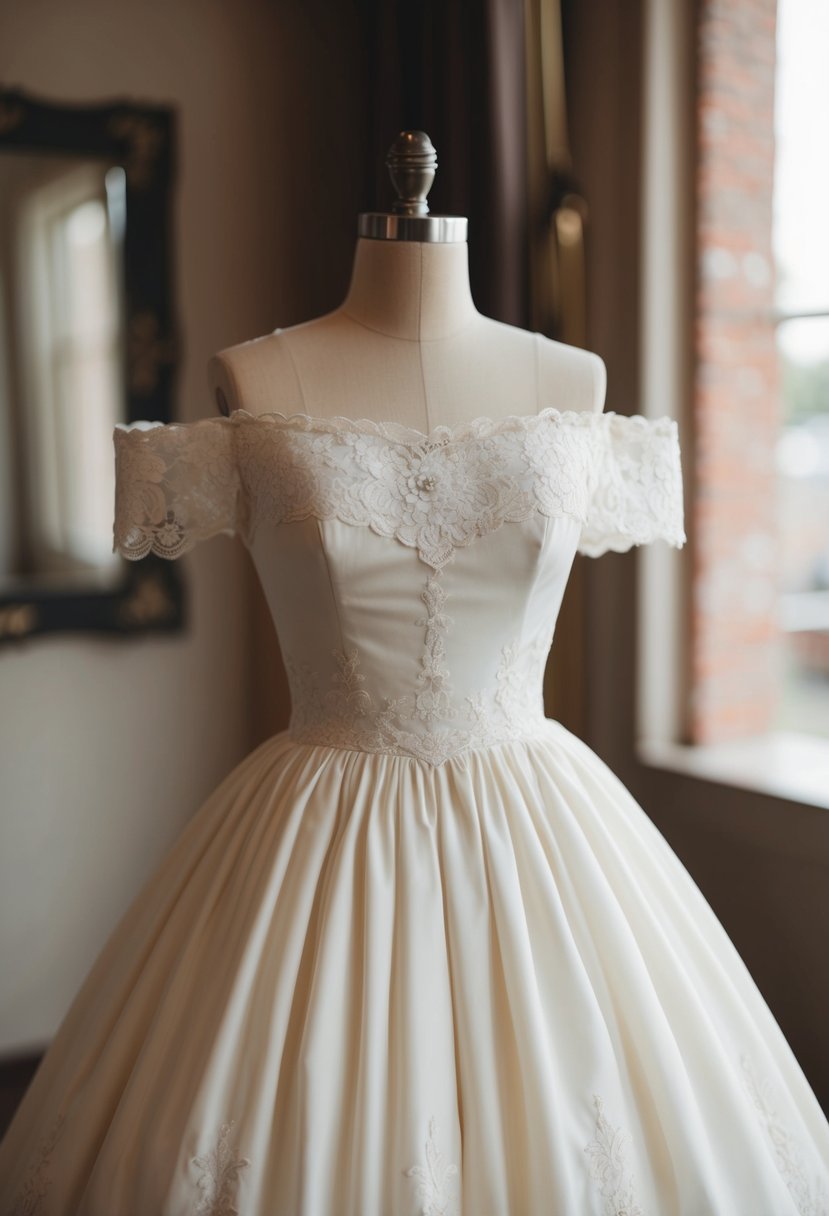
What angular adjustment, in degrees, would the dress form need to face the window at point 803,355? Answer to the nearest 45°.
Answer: approximately 135° to its left

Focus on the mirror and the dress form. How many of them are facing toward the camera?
2

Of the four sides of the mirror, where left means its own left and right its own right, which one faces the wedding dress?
front

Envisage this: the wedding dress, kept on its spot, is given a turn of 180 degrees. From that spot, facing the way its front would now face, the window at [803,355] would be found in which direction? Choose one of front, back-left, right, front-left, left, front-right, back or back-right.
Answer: front-right

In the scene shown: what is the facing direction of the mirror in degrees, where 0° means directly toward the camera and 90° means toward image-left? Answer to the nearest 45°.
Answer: approximately 0°

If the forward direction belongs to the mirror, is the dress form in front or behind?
in front

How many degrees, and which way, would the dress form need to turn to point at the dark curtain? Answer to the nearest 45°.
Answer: approximately 180°

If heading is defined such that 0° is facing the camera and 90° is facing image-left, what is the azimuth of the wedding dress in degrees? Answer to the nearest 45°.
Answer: approximately 0°

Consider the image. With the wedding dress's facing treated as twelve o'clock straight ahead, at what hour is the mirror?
The mirror is roughly at 5 o'clock from the wedding dress.

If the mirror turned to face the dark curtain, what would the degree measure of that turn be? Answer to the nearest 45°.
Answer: approximately 45° to its left
